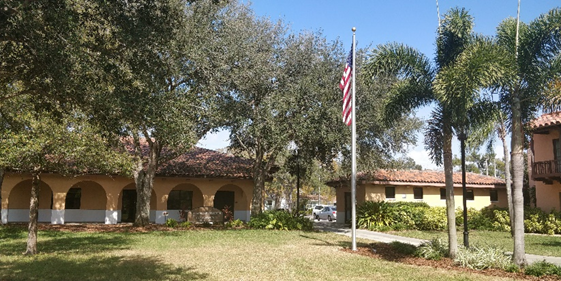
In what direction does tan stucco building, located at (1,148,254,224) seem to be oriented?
toward the camera

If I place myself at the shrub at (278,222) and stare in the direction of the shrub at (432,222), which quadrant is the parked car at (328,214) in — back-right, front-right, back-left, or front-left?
front-left

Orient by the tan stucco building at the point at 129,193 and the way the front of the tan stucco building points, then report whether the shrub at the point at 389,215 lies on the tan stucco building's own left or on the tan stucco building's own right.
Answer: on the tan stucco building's own left

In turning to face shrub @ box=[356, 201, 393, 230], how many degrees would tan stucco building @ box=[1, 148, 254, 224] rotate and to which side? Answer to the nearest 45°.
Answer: approximately 90° to its left

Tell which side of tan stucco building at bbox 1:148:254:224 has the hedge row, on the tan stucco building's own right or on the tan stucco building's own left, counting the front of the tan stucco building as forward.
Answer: on the tan stucco building's own left

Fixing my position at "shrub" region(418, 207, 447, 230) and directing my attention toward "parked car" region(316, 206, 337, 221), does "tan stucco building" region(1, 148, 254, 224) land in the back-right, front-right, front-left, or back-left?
front-left

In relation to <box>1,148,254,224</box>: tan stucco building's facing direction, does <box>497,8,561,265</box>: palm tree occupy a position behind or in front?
in front

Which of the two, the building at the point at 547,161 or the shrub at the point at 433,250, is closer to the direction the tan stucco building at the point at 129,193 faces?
the shrub

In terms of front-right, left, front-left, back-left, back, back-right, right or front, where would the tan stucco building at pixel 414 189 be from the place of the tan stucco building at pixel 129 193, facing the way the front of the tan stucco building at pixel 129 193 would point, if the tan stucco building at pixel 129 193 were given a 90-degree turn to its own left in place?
front

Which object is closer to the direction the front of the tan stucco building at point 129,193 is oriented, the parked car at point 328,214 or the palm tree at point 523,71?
the palm tree

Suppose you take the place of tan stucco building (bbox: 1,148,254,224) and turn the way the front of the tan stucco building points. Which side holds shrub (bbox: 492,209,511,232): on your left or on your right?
on your left

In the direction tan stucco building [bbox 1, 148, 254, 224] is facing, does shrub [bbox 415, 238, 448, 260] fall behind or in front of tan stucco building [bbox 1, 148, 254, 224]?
in front

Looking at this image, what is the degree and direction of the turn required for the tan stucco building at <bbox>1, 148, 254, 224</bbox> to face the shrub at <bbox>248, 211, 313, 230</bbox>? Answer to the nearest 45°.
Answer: approximately 45° to its left

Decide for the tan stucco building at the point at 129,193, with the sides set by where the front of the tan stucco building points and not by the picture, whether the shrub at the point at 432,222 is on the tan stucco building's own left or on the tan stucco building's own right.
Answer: on the tan stucco building's own left

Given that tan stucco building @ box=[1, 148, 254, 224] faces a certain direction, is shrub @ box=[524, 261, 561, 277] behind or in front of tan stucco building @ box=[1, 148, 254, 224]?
in front
